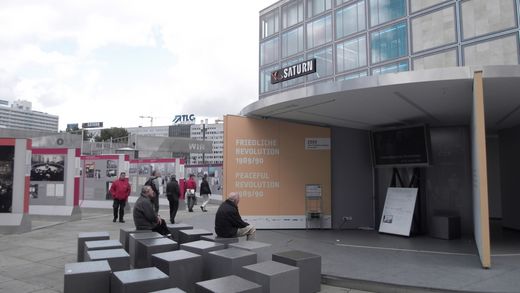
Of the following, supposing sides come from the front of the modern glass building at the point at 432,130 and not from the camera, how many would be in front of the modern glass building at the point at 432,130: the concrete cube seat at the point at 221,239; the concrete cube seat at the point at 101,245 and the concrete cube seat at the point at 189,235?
3

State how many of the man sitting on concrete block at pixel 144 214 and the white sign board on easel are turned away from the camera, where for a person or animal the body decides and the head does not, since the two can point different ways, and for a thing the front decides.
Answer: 0

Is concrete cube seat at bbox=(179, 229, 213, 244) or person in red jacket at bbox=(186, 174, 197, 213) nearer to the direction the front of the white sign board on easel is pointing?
the concrete cube seat

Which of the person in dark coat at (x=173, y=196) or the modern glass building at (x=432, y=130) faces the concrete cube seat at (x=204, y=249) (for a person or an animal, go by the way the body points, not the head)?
the modern glass building

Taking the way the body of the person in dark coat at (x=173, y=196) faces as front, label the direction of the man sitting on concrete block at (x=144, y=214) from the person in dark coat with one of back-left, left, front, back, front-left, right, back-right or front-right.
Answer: back

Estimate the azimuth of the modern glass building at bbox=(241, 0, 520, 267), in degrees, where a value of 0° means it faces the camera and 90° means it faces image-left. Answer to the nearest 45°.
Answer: approximately 45°

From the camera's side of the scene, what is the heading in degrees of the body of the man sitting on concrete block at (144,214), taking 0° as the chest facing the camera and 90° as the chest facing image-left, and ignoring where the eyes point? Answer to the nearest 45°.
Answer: approximately 270°

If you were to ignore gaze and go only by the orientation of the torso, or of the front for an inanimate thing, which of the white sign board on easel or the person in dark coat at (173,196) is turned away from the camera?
the person in dark coat

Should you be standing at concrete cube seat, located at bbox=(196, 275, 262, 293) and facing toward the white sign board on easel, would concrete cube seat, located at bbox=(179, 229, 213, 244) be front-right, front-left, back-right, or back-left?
front-left

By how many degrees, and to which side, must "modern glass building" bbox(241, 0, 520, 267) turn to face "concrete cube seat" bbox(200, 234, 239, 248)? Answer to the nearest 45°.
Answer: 0° — it already faces it

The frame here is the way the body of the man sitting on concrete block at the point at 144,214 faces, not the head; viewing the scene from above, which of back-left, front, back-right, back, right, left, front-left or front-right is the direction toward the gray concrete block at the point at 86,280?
right

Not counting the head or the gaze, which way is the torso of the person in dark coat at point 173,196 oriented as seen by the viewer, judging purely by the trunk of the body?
away from the camera

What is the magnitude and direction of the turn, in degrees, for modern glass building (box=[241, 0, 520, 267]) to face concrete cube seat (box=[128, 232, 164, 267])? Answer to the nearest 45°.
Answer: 0° — it already faces it

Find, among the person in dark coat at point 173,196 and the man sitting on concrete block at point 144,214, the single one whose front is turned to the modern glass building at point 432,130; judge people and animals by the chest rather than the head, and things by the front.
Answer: the man sitting on concrete block
